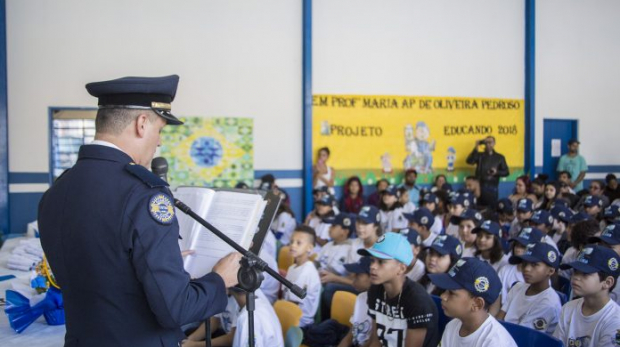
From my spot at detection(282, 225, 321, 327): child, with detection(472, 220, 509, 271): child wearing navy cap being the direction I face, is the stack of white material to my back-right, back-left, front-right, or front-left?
back-left

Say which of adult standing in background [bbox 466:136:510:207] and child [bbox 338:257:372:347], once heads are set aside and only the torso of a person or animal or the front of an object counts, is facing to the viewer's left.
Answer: the child

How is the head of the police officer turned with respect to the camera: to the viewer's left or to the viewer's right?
to the viewer's right

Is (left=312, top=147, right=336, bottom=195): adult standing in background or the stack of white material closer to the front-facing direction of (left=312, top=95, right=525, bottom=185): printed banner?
the stack of white material

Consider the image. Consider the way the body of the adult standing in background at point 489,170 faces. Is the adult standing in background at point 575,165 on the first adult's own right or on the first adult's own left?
on the first adult's own left

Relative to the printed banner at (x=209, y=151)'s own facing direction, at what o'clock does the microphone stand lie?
The microphone stand is roughly at 12 o'clock from the printed banner.

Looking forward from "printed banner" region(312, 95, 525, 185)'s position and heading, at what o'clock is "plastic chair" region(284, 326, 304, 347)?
The plastic chair is roughly at 12 o'clock from the printed banner.

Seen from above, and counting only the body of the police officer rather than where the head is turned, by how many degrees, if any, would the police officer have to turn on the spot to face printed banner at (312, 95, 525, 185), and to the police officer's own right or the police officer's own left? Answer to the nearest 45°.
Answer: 0° — they already face it

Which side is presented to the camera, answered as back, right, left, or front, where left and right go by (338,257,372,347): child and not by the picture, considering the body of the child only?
left

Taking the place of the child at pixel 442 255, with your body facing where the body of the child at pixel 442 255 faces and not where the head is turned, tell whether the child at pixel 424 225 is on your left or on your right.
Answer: on your right

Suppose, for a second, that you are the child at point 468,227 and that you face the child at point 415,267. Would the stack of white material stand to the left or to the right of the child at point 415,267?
right

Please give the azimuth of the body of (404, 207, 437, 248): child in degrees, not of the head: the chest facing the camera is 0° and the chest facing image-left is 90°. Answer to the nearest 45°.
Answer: approximately 90°

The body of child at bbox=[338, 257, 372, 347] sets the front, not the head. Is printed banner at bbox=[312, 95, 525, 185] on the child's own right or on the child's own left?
on the child's own right

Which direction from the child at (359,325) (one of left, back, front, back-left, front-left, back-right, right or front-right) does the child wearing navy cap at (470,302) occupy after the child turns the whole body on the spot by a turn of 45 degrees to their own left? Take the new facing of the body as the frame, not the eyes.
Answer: left

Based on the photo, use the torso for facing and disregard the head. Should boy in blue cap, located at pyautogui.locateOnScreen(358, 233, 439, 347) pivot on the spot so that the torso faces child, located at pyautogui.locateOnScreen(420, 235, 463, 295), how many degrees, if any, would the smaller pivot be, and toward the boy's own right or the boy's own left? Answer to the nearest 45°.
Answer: approximately 135° to the boy's own right

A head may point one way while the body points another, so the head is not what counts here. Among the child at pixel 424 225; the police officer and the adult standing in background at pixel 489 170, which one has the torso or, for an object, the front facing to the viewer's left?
the child
